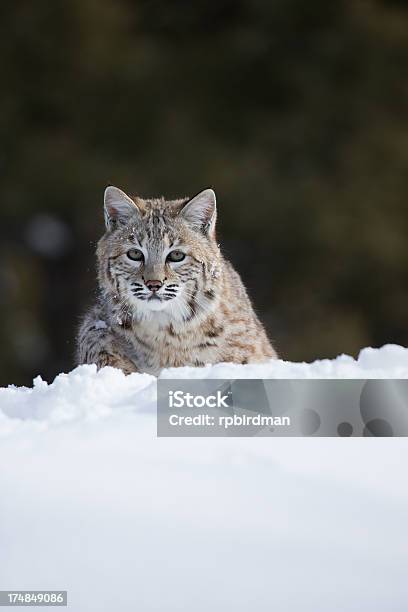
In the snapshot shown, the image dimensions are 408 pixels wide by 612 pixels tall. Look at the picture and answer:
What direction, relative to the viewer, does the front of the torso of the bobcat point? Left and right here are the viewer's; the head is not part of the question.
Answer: facing the viewer
